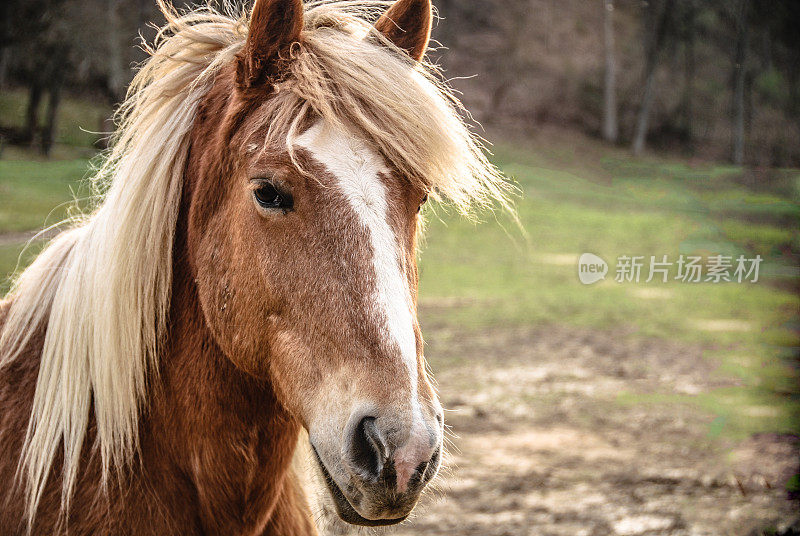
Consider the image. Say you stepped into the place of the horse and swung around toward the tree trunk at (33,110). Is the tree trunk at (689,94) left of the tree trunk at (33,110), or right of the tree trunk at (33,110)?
right

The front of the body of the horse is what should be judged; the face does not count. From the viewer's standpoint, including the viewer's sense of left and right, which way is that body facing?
facing the viewer and to the right of the viewer

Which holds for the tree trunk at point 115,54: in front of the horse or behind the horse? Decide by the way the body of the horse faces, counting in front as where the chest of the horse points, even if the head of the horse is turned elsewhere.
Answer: behind

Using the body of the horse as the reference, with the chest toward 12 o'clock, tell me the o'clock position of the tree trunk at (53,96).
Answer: The tree trunk is roughly at 7 o'clock from the horse.

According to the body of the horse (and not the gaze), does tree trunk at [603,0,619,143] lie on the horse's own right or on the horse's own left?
on the horse's own left

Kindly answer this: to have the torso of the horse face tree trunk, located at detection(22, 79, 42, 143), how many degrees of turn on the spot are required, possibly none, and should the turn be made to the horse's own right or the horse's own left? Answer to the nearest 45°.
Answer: approximately 135° to the horse's own left

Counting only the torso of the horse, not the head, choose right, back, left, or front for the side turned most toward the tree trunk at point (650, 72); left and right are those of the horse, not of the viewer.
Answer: left

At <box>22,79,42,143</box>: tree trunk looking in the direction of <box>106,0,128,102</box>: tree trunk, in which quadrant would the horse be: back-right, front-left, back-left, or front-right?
back-right

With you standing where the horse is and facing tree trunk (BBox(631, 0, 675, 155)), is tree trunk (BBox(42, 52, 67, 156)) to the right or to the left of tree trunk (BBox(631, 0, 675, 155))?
left
